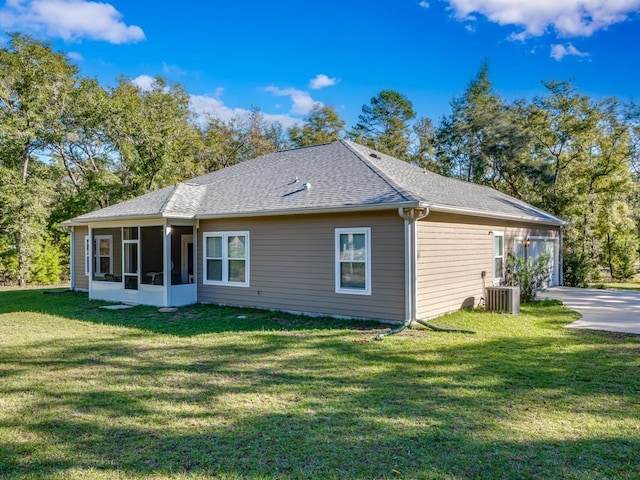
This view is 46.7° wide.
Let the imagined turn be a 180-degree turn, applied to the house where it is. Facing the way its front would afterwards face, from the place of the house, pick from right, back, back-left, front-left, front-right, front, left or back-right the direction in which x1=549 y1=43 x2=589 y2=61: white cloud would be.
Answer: back

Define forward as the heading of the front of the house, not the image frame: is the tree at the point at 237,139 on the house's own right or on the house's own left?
on the house's own left

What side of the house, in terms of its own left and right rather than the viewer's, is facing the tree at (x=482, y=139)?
front

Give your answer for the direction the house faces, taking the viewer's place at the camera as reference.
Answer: facing away from the viewer and to the right of the viewer

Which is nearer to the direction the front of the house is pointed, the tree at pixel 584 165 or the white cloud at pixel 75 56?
the tree

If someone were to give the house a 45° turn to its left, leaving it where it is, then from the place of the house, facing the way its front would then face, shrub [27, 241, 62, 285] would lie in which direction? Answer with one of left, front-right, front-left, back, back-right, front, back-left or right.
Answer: front-left

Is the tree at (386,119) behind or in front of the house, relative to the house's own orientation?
in front

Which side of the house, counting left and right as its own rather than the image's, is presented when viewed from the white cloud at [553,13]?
front

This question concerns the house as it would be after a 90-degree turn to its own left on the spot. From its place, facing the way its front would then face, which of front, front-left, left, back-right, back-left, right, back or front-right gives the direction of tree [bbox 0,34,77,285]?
front

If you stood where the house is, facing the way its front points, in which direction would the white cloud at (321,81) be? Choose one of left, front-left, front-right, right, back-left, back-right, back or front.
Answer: front-left

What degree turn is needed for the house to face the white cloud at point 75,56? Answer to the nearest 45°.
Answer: approximately 90° to its left
